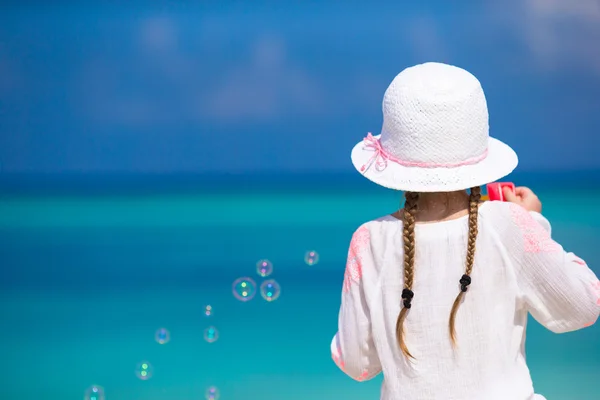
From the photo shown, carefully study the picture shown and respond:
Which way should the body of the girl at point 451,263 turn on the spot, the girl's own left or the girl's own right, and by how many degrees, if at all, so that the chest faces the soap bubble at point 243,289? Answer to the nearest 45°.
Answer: approximately 45° to the girl's own left

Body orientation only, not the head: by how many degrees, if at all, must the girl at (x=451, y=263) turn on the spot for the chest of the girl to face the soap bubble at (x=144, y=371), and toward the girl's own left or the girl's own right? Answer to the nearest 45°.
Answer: approximately 45° to the girl's own left

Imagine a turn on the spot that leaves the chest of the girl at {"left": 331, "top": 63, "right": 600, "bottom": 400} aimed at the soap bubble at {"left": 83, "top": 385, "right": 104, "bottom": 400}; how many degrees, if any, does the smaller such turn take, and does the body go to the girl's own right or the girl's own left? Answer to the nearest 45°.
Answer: approximately 45° to the girl's own left

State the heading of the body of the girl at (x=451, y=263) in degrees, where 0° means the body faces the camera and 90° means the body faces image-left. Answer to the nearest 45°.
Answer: approximately 180°
